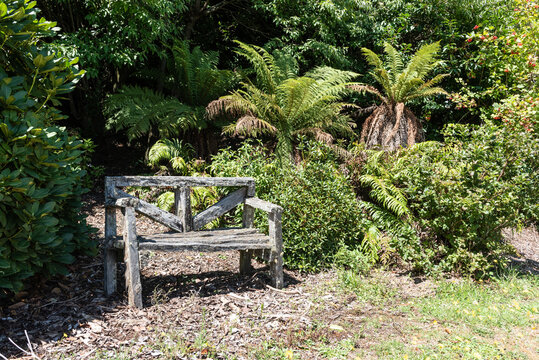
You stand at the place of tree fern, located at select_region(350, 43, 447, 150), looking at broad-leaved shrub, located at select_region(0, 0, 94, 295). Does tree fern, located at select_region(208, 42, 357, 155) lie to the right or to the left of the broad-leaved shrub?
right

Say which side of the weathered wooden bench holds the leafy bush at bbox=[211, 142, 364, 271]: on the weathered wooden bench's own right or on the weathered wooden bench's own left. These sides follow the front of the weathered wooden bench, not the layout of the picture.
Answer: on the weathered wooden bench's own left

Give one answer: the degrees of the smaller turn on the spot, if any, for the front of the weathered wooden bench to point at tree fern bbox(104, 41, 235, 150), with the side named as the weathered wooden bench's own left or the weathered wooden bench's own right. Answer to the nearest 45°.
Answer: approximately 135° to the weathered wooden bench's own left

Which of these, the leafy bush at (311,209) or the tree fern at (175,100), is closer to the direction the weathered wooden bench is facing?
the leafy bush

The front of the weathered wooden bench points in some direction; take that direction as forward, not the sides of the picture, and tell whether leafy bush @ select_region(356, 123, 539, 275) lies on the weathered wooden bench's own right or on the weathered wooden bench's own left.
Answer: on the weathered wooden bench's own left

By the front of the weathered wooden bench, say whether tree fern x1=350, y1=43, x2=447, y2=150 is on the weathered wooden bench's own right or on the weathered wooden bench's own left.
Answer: on the weathered wooden bench's own left

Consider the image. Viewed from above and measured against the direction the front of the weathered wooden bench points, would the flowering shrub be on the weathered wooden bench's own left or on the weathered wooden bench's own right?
on the weathered wooden bench's own left

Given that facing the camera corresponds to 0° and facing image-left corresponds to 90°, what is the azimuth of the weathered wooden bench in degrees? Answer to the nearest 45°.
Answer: approximately 315°
